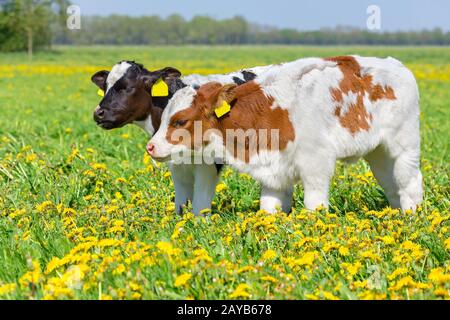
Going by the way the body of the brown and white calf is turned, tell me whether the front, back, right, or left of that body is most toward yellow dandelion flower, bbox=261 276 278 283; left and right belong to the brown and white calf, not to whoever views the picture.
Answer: left

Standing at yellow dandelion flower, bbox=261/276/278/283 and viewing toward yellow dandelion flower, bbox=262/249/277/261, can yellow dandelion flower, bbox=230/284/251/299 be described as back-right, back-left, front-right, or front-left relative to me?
back-left

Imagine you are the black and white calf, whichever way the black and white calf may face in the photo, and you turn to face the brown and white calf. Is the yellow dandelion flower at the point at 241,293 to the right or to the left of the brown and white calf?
right

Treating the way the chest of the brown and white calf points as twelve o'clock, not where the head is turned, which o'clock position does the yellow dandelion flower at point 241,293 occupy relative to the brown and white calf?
The yellow dandelion flower is roughly at 9 o'clock from the brown and white calf.

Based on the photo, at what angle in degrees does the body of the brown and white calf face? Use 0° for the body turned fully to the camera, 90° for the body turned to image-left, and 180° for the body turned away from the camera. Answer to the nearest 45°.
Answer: approximately 90°

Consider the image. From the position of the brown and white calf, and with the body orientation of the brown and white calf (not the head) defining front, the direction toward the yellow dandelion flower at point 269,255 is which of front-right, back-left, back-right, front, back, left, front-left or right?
left

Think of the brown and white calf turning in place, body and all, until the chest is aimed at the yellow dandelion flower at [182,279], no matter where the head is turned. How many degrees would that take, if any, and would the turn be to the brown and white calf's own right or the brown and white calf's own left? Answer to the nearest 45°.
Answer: approximately 90° to the brown and white calf's own left

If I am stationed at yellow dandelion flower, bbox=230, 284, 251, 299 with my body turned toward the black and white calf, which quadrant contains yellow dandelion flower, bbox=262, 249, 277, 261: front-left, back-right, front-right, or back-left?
front-right

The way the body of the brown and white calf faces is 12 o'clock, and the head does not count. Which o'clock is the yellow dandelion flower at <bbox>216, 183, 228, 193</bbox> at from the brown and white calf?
The yellow dandelion flower is roughly at 2 o'clock from the brown and white calf.

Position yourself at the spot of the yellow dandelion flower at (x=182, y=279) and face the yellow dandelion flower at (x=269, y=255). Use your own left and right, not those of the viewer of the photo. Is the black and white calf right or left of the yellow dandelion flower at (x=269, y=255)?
left

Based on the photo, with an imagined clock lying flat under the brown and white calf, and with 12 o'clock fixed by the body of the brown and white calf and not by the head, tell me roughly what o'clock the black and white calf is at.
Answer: The black and white calf is roughly at 1 o'clock from the brown and white calf.
